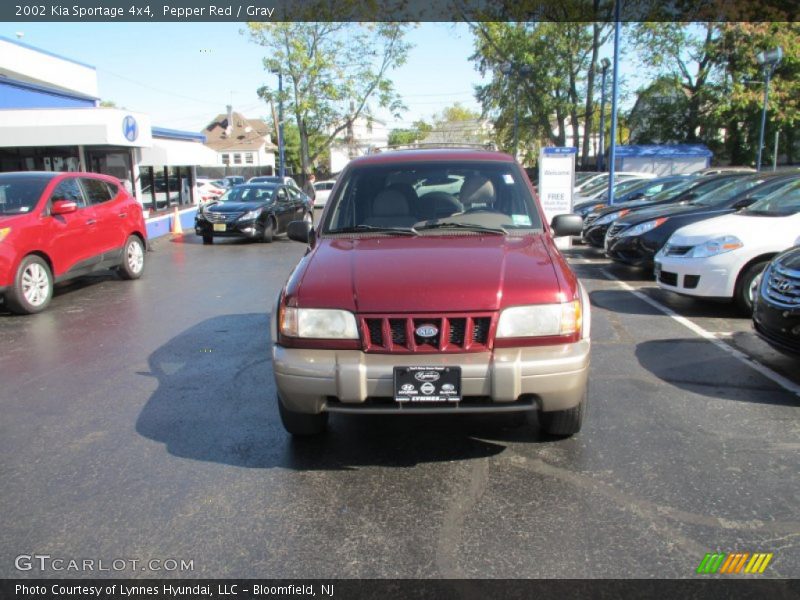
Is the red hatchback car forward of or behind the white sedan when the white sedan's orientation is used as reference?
forward

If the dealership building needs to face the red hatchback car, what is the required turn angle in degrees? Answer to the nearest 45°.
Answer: approximately 45° to its right

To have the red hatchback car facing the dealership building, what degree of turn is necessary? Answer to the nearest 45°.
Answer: approximately 135° to its right

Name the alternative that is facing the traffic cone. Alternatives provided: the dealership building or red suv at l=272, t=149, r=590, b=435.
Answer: the dealership building

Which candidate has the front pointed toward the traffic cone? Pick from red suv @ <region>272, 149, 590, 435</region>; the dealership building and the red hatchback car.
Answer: the dealership building

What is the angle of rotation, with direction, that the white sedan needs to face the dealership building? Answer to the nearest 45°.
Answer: approximately 45° to its right

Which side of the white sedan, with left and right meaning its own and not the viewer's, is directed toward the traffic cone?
right

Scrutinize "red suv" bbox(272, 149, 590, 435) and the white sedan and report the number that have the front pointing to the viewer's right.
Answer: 0

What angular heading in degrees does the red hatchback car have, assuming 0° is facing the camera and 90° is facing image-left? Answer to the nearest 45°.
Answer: approximately 45°

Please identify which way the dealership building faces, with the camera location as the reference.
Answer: facing the viewer and to the right of the viewer

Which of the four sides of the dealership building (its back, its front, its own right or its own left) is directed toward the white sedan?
front

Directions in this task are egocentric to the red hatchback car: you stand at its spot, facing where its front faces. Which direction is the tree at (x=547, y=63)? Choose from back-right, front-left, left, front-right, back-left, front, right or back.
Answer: back

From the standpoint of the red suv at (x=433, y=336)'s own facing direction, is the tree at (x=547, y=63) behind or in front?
behind
